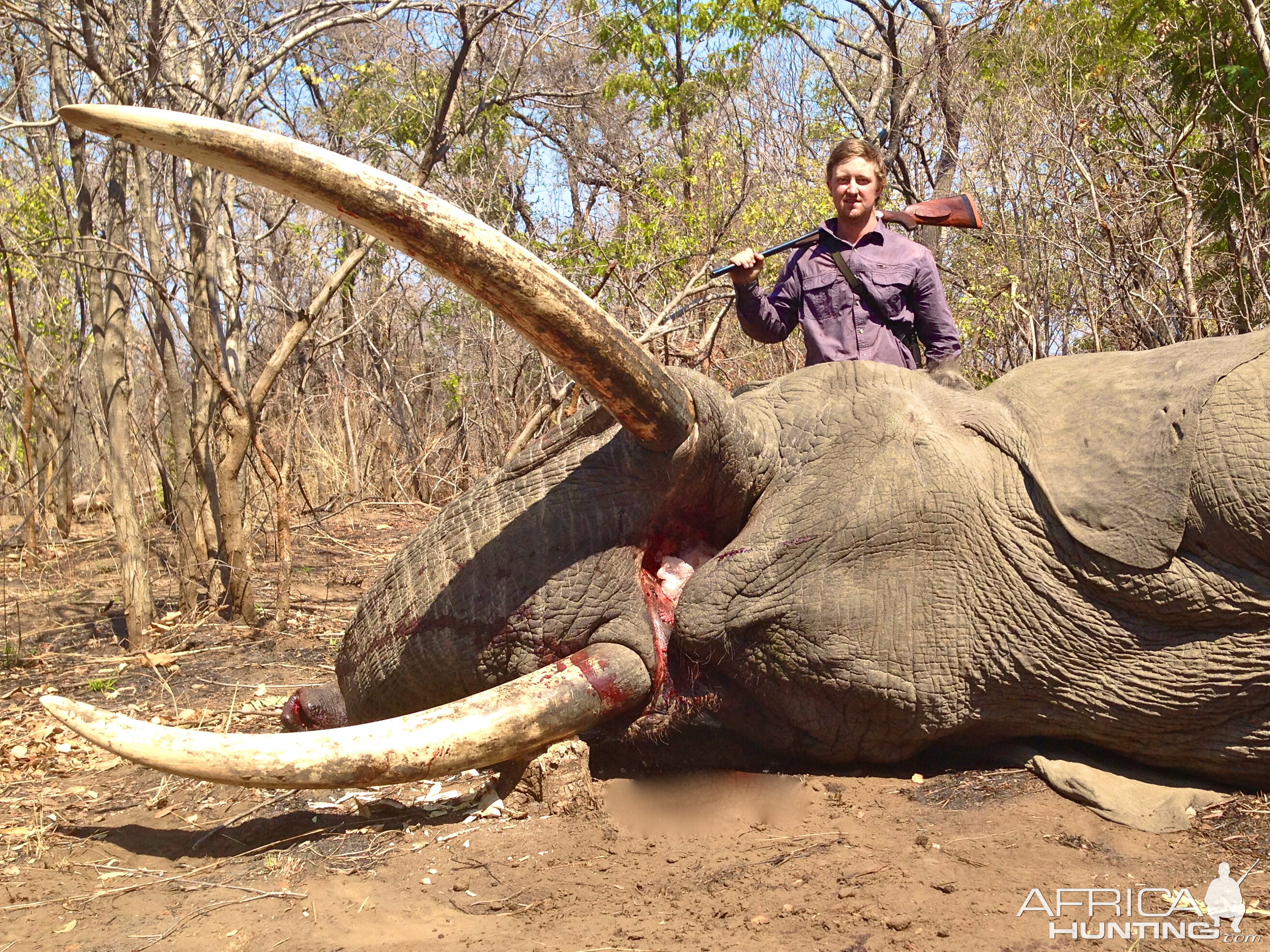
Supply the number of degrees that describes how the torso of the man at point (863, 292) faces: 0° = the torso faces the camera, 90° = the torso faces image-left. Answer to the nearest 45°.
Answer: approximately 0°

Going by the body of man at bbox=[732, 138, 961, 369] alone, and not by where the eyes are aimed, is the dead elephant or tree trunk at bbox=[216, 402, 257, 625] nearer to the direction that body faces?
the dead elephant

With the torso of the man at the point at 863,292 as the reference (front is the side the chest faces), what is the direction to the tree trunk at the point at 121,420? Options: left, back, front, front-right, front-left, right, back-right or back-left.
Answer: right

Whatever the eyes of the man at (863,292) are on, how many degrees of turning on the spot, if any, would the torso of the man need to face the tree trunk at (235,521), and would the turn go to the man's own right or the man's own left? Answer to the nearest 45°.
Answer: approximately 90° to the man's own right

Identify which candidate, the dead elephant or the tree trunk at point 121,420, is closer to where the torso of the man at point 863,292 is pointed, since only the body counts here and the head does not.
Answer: the dead elephant

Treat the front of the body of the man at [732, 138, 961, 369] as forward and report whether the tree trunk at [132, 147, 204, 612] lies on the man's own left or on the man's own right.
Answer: on the man's own right
